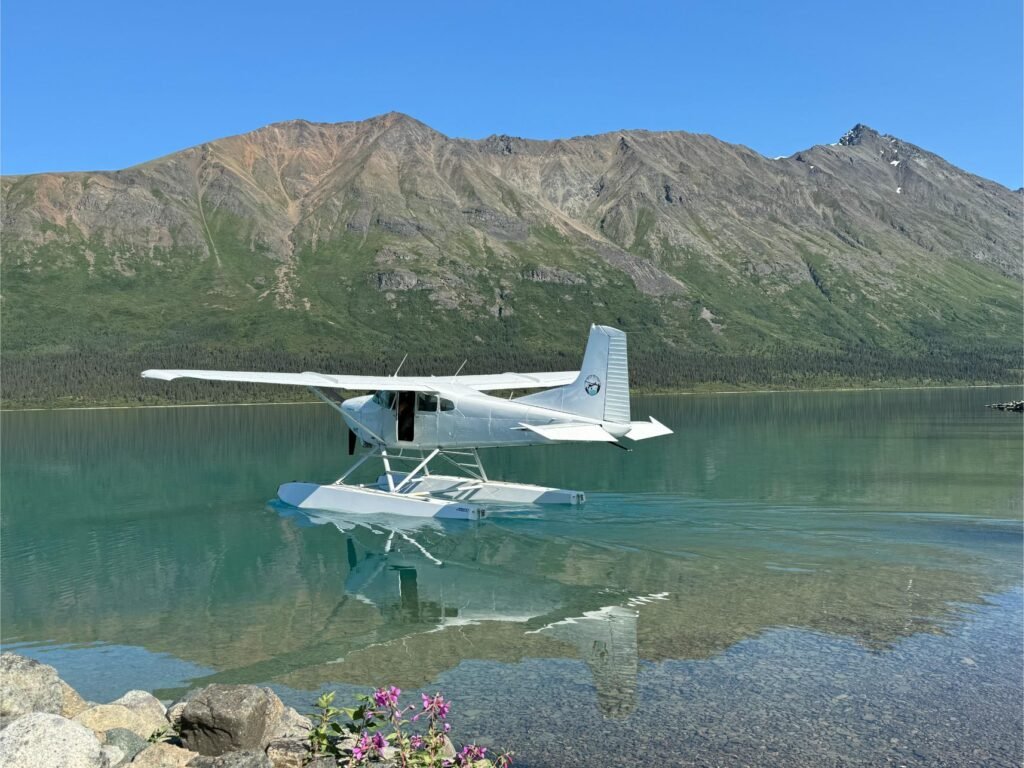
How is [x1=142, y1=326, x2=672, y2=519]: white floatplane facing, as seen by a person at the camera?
facing away from the viewer and to the left of the viewer

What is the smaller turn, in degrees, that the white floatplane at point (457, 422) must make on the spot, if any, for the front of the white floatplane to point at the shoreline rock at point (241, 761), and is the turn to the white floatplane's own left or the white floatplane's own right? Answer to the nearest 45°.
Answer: approximately 135° to the white floatplane's own left

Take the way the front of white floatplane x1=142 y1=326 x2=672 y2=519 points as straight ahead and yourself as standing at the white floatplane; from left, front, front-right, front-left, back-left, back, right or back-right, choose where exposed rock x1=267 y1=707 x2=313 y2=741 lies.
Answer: back-left

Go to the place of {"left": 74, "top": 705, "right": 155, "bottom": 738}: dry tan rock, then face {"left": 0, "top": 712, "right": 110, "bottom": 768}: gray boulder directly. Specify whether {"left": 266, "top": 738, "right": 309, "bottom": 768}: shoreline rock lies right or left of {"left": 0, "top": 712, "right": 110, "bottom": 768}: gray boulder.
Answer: left

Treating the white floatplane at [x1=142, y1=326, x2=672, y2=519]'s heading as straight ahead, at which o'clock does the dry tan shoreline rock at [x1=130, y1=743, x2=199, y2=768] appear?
The dry tan shoreline rock is roughly at 8 o'clock from the white floatplane.

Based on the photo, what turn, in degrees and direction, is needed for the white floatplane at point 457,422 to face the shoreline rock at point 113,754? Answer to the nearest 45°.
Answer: approximately 135° to its left

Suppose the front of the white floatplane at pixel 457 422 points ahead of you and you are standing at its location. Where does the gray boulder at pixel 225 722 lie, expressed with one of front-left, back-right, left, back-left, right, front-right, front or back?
back-left

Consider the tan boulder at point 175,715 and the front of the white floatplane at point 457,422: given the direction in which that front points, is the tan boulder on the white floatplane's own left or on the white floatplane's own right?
on the white floatplane's own left

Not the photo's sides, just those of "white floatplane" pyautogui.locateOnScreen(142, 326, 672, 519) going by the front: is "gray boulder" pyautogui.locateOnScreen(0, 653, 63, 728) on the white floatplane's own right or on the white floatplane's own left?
on the white floatplane's own left

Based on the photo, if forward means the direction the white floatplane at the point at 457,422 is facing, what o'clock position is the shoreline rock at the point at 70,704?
The shoreline rock is roughly at 8 o'clock from the white floatplane.
